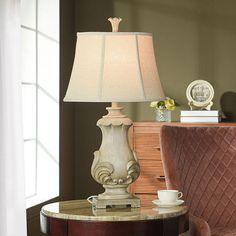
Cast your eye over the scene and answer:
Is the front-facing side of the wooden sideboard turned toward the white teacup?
yes

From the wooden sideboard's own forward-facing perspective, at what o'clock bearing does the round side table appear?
The round side table is roughly at 12 o'clock from the wooden sideboard.

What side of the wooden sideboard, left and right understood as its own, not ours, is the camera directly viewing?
front

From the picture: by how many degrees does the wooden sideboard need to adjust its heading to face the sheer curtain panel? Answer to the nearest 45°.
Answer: approximately 45° to its right

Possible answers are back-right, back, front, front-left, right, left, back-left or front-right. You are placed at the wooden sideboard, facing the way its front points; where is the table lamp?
front

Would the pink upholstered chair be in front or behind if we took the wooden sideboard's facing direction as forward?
in front
